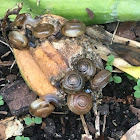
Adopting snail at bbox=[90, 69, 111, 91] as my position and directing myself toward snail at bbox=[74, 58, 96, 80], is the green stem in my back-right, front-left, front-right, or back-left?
front-right

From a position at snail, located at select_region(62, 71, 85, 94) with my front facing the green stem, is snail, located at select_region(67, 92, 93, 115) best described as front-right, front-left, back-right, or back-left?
back-right

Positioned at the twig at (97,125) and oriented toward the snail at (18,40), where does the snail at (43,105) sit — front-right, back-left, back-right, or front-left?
front-left

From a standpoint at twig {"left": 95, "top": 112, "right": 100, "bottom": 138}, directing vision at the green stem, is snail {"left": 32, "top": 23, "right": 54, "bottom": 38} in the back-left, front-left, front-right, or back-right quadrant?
front-left
